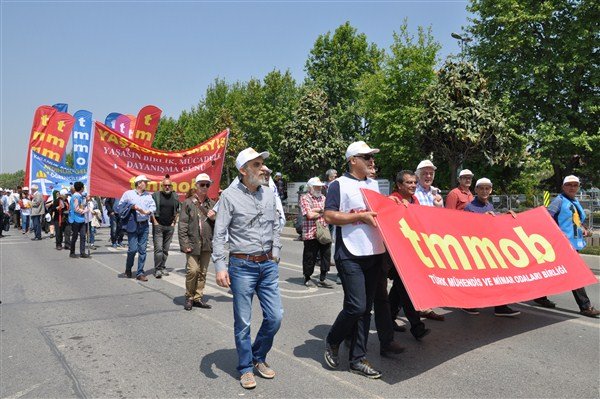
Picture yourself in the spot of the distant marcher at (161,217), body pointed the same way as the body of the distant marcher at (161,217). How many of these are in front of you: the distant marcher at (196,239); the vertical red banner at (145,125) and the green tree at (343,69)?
1

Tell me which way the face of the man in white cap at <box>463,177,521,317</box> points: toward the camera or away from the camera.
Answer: toward the camera

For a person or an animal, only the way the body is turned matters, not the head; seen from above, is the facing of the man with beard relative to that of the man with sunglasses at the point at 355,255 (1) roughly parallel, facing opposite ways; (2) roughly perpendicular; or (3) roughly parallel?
roughly parallel

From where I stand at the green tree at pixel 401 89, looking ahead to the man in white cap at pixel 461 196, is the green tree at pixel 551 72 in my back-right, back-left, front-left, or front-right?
front-left

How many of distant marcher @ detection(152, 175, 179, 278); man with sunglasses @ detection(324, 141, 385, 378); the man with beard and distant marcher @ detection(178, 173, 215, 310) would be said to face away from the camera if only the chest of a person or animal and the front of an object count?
0

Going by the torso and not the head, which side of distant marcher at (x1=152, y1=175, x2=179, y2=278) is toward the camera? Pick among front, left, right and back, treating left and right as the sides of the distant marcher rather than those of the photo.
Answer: front

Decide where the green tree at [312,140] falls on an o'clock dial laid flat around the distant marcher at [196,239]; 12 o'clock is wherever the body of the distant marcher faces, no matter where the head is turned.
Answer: The green tree is roughly at 8 o'clock from the distant marcher.

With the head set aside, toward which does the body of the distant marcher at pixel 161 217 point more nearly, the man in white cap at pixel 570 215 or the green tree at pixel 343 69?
the man in white cap

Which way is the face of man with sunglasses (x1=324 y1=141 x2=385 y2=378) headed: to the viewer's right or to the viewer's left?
to the viewer's right

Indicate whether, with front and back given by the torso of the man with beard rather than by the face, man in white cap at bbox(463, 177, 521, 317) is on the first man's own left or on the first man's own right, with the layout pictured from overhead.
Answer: on the first man's own left

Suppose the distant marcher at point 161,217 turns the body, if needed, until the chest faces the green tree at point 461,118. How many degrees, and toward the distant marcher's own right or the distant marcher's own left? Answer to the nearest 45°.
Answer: approximately 135° to the distant marcher's own left

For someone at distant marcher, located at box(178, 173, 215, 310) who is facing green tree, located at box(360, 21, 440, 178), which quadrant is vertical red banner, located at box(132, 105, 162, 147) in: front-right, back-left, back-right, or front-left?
front-left

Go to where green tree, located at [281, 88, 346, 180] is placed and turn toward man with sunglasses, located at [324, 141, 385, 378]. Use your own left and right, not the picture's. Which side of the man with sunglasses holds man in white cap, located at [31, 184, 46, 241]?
right

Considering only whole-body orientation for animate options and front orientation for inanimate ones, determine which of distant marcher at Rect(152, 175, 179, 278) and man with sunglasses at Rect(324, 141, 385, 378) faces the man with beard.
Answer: the distant marcher

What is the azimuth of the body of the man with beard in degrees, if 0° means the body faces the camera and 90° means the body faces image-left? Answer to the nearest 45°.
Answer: approximately 315°

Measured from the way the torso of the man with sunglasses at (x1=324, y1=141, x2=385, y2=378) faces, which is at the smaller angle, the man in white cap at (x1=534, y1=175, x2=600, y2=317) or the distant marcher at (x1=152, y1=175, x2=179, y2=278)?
the man in white cap
